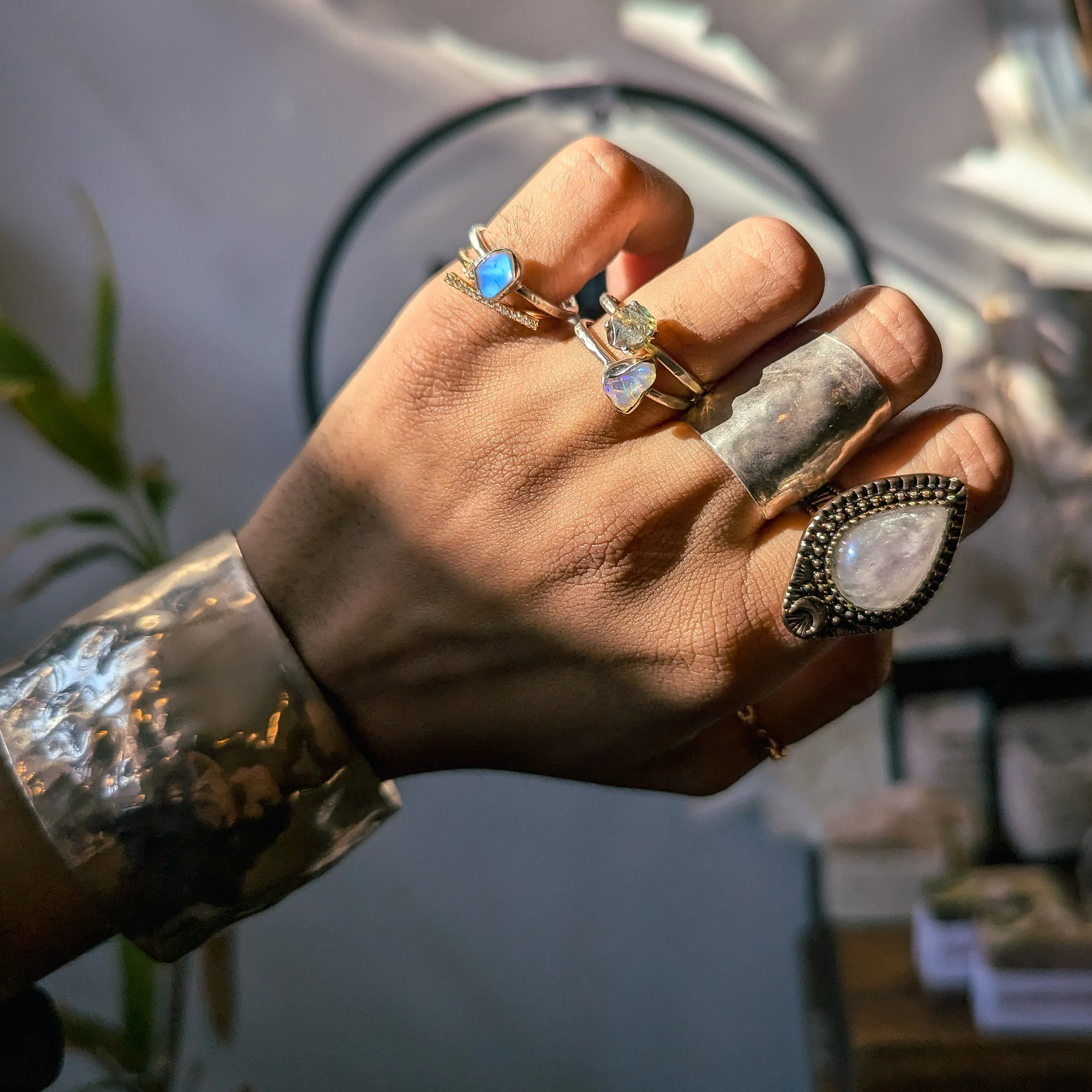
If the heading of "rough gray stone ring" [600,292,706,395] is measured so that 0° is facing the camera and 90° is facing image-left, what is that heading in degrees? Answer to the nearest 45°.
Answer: approximately 0°

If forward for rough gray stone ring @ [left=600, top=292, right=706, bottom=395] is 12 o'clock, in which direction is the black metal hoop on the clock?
The black metal hoop is roughly at 6 o'clock from the rough gray stone ring.
